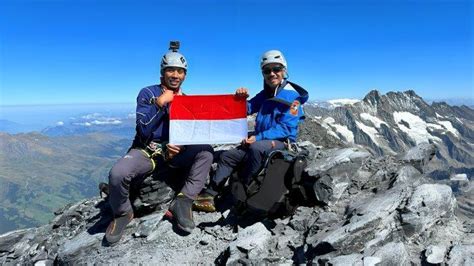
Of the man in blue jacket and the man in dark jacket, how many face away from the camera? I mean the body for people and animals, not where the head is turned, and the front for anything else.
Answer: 0

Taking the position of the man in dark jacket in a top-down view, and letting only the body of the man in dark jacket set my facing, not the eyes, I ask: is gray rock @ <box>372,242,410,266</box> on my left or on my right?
on my left

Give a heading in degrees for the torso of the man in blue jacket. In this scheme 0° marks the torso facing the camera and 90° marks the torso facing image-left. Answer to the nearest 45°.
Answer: approximately 45°

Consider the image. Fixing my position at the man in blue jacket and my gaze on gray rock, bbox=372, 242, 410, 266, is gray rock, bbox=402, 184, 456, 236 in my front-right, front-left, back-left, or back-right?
front-left

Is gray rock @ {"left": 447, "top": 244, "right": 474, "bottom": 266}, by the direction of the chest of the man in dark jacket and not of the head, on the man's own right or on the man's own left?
on the man's own left

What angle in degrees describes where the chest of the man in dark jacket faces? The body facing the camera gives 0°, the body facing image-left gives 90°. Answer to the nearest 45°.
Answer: approximately 0°

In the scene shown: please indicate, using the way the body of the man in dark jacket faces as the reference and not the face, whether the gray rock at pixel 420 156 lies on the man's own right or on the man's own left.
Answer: on the man's own left

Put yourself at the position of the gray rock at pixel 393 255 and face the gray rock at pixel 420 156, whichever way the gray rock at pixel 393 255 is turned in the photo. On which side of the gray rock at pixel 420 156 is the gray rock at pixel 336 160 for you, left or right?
left

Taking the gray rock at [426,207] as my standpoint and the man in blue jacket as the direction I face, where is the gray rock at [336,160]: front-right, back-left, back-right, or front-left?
front-right

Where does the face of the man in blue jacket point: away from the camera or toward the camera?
toward the camera

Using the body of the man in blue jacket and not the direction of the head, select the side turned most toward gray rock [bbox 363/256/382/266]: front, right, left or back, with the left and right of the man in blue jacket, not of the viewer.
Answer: left

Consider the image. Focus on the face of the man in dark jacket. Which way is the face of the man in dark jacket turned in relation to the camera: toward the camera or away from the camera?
toward the camera

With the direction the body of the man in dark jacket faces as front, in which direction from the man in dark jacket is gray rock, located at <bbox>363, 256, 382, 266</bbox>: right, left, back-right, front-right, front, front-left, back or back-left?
front-left

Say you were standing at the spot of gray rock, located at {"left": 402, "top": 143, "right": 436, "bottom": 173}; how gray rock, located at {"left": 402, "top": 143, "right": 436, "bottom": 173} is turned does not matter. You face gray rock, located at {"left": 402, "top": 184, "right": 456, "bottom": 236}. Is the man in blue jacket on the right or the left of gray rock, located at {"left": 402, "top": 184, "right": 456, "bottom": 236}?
right

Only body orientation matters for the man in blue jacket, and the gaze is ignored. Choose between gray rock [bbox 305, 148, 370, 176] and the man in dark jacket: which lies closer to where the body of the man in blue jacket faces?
the man in dark jacket
